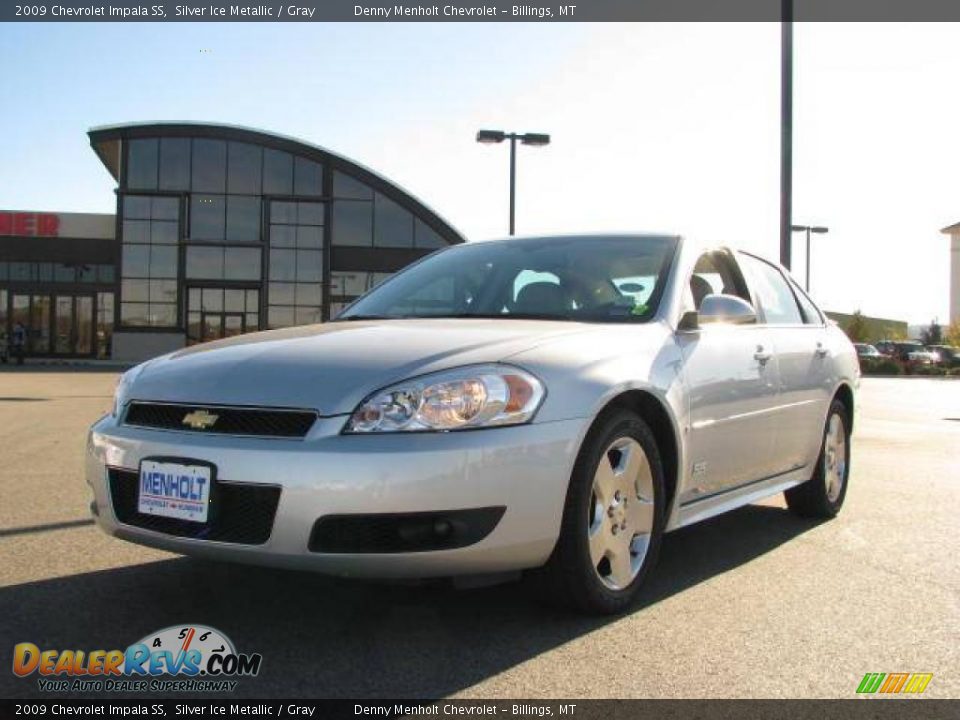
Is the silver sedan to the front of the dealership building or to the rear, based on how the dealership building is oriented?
to the front

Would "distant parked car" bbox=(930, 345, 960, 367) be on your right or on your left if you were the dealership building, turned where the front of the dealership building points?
on your left

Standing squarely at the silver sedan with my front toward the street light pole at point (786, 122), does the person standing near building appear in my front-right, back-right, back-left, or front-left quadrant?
front-left

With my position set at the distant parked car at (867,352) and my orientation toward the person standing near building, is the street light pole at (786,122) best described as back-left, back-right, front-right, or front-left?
front-left

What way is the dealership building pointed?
toward the camera

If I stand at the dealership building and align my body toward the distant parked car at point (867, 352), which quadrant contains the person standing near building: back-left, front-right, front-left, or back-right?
back-right

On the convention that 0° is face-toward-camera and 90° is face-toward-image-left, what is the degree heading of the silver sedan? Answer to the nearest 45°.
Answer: approximately 45°

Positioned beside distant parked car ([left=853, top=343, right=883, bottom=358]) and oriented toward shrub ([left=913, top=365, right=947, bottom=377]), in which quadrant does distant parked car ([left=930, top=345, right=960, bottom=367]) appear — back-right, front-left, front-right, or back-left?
front-left

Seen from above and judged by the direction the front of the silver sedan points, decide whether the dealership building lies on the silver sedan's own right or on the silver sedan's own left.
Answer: on the silver sedan's own right

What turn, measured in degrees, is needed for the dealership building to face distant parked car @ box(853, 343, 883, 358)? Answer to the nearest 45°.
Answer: approximately 90° to its left

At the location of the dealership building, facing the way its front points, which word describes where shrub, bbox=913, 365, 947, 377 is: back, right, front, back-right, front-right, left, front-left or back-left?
left
